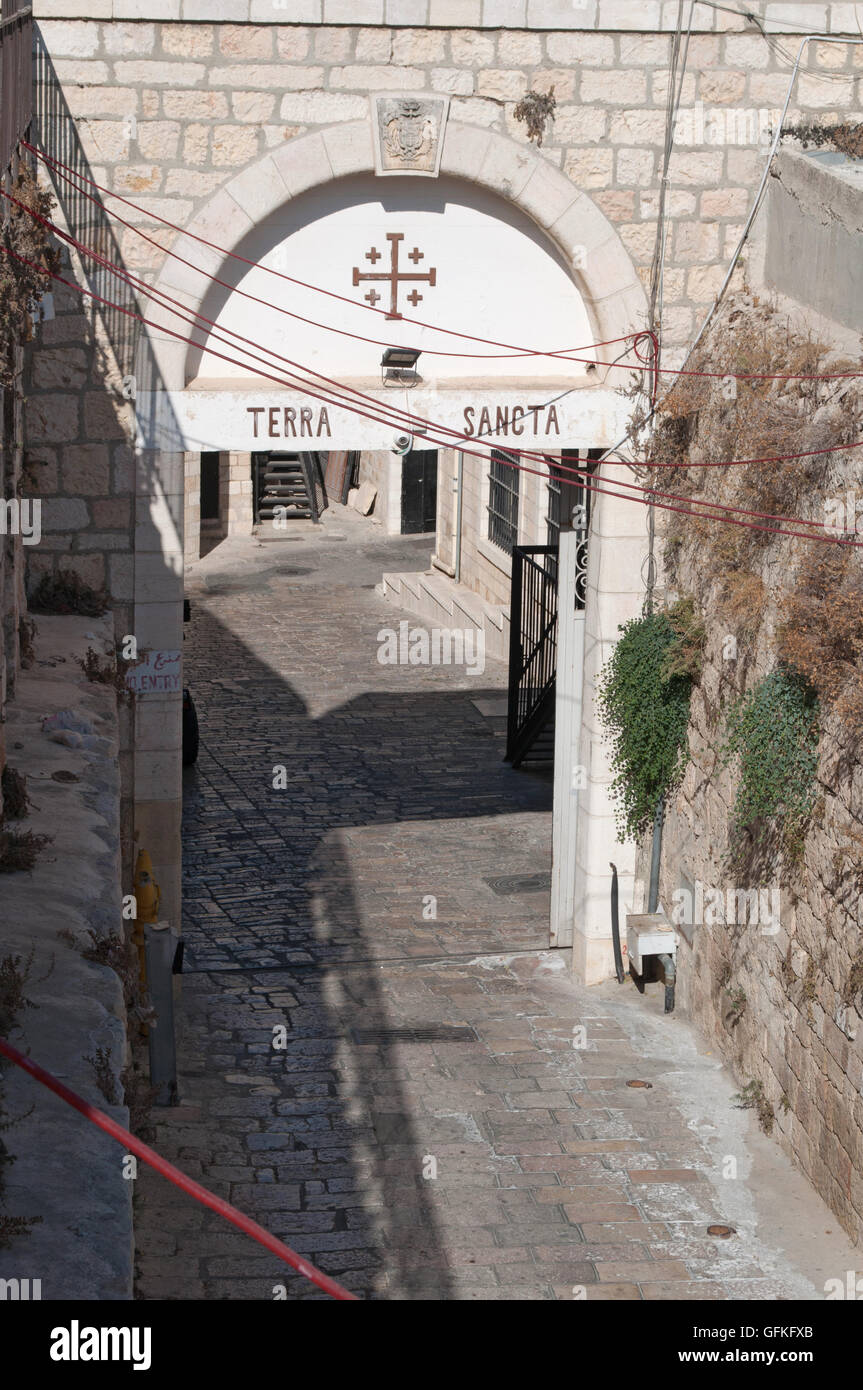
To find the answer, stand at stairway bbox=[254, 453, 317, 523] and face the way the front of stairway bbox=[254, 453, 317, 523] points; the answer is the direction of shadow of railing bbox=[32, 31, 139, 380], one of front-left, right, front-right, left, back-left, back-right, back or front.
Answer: front

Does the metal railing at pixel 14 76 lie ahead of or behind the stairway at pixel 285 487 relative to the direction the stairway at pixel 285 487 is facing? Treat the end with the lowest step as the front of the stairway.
ahead

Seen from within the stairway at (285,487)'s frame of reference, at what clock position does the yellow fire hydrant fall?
The yellow fire hydrant is roughly at 12 o'clock from the stairway.

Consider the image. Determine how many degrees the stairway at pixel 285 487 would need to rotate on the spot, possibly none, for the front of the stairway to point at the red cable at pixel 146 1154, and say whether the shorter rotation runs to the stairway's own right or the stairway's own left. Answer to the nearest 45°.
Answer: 0° — it already faces it

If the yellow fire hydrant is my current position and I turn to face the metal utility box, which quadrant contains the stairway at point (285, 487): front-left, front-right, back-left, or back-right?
front-left

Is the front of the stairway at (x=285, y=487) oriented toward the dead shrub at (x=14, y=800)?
yes

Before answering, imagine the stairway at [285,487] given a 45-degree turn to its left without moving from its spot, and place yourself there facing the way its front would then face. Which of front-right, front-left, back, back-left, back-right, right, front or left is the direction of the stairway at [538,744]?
front-right

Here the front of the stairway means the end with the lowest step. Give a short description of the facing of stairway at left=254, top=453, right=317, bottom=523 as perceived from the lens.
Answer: facing the viewer

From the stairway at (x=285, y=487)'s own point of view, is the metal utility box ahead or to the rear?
ahead

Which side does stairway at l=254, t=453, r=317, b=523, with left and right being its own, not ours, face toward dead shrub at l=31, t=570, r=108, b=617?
front

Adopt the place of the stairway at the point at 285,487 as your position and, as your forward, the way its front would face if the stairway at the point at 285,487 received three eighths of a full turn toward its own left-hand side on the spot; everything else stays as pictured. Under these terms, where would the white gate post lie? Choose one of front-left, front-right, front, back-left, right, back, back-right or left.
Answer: back-right

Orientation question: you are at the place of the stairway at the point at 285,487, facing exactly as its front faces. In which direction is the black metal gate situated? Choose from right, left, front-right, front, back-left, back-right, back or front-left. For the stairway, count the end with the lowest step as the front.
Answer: front

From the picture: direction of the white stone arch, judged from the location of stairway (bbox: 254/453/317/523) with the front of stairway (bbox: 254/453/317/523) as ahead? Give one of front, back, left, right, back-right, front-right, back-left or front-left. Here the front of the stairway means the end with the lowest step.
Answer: front

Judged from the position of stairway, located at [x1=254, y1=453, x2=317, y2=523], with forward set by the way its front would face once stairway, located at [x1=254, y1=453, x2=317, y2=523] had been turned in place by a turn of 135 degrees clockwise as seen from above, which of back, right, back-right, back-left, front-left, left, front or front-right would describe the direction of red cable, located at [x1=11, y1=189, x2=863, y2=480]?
back-left

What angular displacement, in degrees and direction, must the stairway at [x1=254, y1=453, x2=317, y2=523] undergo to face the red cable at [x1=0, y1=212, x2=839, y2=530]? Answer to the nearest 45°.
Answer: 0° — it already faces it

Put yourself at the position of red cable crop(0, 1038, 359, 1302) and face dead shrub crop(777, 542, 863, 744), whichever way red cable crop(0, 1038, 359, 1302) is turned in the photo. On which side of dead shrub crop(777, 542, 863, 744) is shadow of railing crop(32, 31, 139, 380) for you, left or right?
left

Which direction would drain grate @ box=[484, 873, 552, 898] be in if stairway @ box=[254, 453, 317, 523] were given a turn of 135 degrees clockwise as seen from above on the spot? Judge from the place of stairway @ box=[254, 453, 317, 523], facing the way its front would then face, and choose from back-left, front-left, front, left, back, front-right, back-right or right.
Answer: back-left
